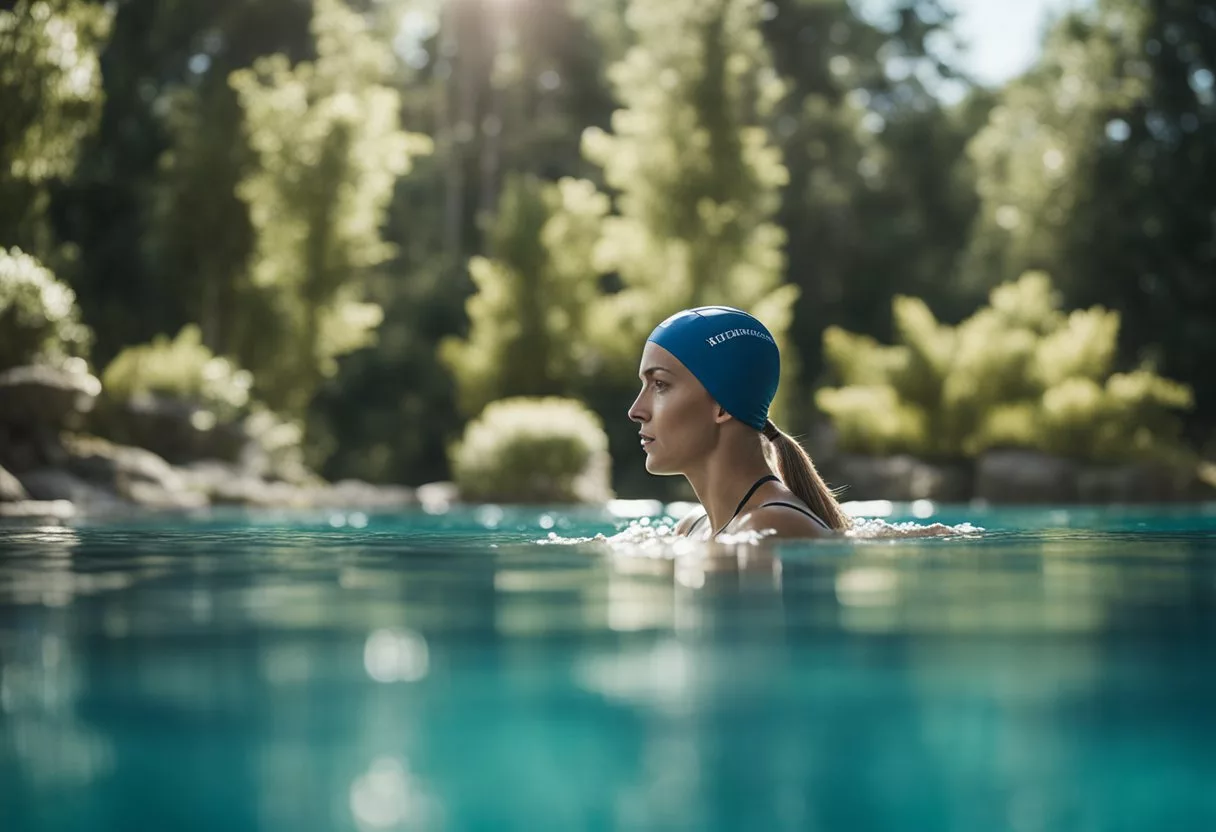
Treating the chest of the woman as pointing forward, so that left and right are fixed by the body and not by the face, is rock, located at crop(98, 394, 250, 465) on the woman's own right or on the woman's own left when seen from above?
on the woman's own right

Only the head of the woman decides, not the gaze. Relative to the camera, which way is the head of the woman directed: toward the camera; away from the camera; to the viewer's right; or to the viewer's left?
to the viewer's left

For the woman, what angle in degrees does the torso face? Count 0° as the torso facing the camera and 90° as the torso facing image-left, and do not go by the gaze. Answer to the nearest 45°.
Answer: approximately 90°

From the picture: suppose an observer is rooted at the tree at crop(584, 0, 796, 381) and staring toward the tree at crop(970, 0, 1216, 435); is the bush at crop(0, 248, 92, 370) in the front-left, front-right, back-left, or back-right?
back-right

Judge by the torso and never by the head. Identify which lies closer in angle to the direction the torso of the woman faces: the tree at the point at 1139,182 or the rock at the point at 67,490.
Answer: the rock

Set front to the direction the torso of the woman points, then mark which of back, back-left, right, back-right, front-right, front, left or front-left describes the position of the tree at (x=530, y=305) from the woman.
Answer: right

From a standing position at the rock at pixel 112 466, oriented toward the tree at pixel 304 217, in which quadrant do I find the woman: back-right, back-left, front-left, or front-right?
back-right

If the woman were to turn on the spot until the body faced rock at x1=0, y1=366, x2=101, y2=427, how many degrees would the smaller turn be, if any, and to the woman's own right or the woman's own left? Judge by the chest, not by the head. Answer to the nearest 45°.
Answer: approximately 45° to the woman's own right

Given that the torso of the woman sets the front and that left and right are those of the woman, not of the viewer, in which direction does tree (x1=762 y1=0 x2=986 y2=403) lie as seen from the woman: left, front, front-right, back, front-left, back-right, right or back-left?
right

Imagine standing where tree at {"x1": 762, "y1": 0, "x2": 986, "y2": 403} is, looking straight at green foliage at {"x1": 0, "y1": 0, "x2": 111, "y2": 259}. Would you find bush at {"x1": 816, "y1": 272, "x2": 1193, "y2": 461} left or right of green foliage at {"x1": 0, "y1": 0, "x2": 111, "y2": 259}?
left

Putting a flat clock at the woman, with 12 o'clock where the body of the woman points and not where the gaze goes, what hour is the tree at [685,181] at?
The tree is roughly at 3 o'clock from the woman.
